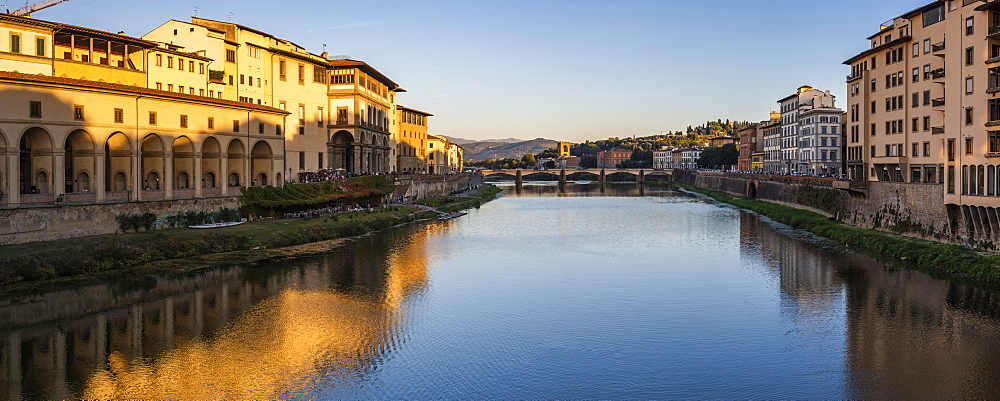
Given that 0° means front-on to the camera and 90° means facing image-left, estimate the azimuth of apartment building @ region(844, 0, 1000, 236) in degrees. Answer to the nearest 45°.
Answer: approximately 45°

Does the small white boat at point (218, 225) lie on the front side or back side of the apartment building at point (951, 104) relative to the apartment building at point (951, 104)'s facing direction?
on the front side

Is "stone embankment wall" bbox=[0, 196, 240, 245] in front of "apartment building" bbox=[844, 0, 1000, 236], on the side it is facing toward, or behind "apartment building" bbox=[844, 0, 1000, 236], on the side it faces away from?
in front
